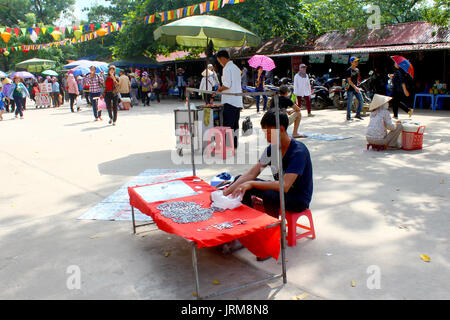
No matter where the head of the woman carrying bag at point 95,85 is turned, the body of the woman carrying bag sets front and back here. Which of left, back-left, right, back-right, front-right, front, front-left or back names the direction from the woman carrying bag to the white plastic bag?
front

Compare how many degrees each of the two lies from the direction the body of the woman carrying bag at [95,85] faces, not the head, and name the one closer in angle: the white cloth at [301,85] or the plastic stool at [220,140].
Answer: the plastic stool

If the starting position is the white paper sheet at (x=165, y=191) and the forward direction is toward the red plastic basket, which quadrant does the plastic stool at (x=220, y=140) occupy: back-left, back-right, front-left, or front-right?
front-left

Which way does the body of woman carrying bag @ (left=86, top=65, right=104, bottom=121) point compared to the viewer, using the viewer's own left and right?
facing the viewer

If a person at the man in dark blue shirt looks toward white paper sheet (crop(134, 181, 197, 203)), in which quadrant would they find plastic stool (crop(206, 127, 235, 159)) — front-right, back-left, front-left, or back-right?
front-right

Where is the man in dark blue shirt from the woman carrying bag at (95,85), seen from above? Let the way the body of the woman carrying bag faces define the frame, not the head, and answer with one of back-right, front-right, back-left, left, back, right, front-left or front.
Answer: front

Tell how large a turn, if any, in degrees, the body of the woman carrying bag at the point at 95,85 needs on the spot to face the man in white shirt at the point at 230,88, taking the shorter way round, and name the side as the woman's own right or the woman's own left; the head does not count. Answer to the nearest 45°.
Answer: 0° — they already face them

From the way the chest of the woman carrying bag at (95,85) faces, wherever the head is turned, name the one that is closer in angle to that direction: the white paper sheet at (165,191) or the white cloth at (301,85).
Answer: the white paper sheet

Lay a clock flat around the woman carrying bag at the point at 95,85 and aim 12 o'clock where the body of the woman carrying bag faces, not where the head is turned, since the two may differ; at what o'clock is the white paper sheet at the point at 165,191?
The white paper sheet is roughly at 12 o'clock from the woman carrying bag.

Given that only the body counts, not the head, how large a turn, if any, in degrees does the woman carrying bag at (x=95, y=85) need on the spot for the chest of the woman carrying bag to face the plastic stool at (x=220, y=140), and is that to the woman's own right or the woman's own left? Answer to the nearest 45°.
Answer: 0° — they already face it

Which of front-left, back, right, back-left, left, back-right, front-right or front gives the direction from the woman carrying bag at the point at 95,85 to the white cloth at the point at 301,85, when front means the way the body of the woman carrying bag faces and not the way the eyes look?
front-left

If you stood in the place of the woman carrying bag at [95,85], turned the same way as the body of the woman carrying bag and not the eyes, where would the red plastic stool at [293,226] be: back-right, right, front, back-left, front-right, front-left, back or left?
front

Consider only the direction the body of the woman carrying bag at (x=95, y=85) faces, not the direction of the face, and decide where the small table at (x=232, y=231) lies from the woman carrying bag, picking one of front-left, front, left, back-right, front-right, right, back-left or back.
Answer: front
